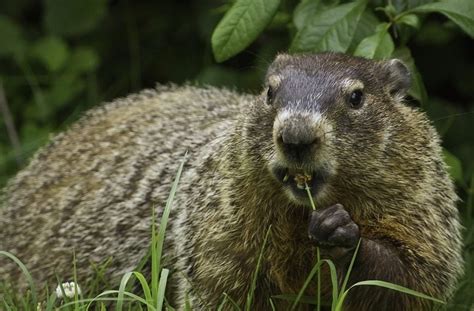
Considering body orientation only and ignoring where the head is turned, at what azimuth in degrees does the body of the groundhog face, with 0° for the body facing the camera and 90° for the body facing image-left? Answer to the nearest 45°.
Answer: approximately 315°

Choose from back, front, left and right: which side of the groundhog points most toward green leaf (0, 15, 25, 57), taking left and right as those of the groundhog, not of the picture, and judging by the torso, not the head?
back

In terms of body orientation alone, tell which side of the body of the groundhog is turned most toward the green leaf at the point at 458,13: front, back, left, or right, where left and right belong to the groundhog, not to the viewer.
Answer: left

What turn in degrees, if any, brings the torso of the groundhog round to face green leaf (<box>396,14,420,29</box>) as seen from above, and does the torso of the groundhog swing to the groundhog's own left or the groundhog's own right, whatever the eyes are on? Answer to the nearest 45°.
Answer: approximately 90° to the groundhog's own left
